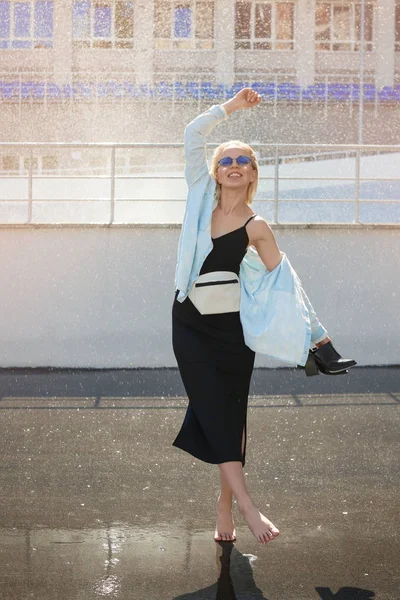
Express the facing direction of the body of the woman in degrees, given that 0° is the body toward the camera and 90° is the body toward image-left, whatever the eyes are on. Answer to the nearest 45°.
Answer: approximately 0°
